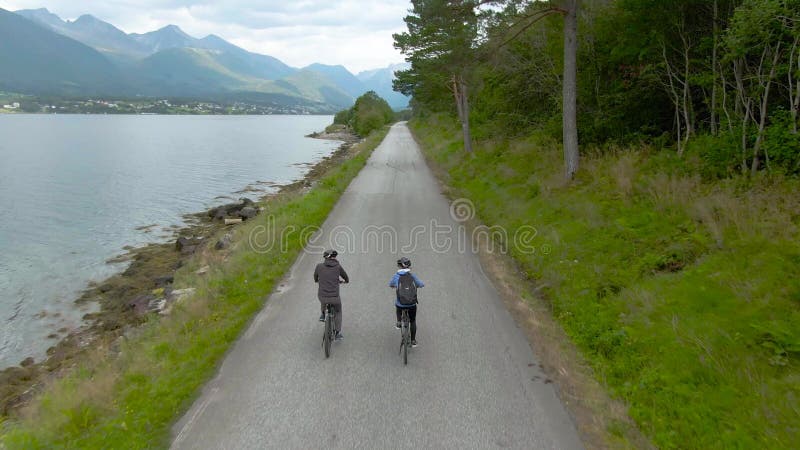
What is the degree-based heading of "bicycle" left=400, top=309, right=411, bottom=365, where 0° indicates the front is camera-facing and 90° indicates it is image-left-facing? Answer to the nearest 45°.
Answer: approximately 180°

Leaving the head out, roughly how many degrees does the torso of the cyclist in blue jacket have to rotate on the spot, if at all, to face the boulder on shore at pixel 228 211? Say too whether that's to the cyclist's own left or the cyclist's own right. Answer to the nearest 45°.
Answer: approximately 45° to the cyclist's own left

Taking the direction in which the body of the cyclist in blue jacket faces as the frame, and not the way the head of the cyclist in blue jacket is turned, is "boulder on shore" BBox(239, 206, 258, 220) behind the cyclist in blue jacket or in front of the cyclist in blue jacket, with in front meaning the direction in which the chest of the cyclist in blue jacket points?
in front

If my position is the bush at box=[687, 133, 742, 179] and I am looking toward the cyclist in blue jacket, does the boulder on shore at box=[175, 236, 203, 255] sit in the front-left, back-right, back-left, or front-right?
front-right

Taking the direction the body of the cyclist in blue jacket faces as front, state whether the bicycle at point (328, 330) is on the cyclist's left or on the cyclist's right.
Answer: on the cyclist's left

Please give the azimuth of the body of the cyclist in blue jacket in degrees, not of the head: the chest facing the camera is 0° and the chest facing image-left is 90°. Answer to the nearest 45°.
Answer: approximately 180°

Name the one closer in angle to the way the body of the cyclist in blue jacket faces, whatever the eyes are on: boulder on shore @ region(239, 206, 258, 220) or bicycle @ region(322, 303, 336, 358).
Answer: the boulder on shore

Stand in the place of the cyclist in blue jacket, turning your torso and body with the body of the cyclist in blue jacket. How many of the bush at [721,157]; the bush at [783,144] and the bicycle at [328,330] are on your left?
1

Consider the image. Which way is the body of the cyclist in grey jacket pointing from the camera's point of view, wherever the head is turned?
away from the camera

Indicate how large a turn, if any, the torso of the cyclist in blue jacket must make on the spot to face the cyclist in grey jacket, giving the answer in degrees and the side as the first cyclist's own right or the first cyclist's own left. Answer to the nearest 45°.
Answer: approximately 90° to the first cyclist's own left

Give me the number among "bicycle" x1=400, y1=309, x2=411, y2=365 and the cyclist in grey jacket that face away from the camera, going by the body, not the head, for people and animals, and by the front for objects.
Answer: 2

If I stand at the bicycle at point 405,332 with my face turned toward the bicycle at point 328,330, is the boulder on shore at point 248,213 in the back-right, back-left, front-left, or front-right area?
front-right
